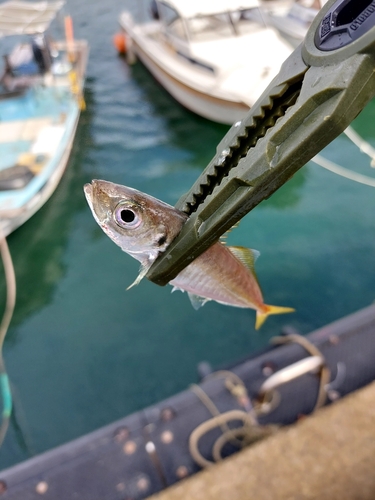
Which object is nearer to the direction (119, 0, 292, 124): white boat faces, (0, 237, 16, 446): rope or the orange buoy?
the rope

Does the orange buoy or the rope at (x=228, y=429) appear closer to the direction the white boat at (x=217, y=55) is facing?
the rope

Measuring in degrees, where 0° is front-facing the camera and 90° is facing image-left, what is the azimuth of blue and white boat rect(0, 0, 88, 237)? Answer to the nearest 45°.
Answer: approximately 0°

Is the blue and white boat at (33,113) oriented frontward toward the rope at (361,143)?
no

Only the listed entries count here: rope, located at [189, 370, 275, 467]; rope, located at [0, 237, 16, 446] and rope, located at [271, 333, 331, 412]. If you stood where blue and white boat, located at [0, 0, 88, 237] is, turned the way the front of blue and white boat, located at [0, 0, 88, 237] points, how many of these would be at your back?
0

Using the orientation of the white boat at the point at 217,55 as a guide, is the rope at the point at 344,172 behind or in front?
in front

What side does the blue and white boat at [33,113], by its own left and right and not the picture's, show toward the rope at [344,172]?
left

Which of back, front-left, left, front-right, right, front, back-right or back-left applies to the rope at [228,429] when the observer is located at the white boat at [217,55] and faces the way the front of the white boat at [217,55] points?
front-right

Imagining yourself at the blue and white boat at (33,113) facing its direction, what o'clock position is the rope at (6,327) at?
The rope is roughly at 12 o'clock from the blue and white boat.

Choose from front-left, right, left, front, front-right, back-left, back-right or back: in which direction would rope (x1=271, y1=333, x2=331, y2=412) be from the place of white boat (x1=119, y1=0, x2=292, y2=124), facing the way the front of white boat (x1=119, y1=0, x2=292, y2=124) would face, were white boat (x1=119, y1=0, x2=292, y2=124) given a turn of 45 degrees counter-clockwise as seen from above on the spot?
right

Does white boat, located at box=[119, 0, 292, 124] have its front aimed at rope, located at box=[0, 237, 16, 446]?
no

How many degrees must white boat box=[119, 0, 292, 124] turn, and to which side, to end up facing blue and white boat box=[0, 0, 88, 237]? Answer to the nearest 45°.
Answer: approximately 90° to its right
